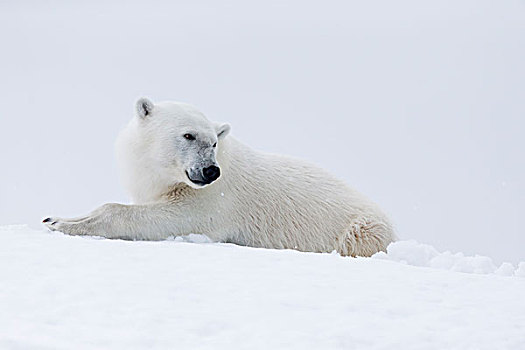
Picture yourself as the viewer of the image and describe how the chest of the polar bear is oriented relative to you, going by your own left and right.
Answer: facing to the left of the viewer
